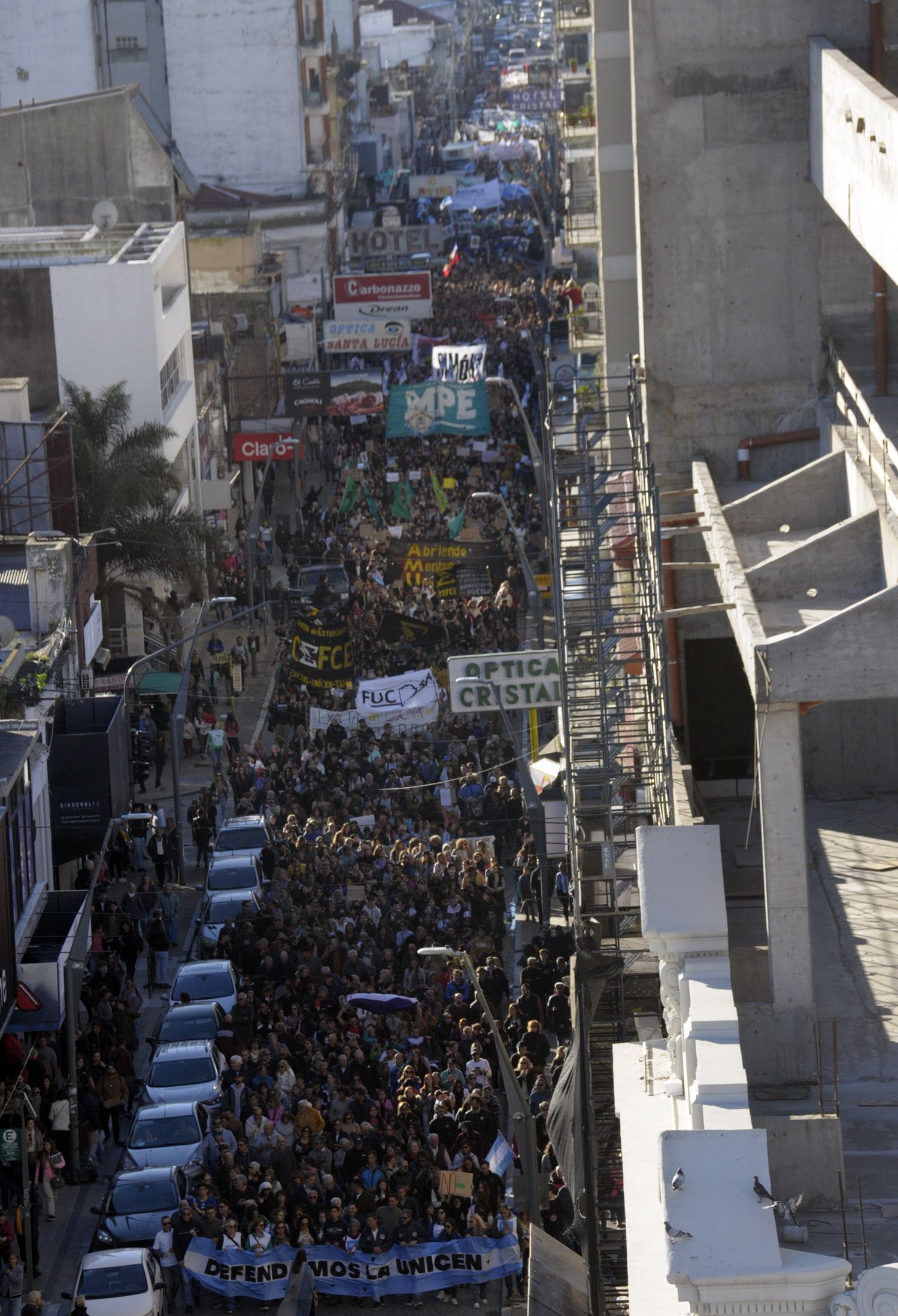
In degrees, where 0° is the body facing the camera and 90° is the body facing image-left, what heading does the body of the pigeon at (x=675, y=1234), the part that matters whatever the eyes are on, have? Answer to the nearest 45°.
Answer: approximately 90°
